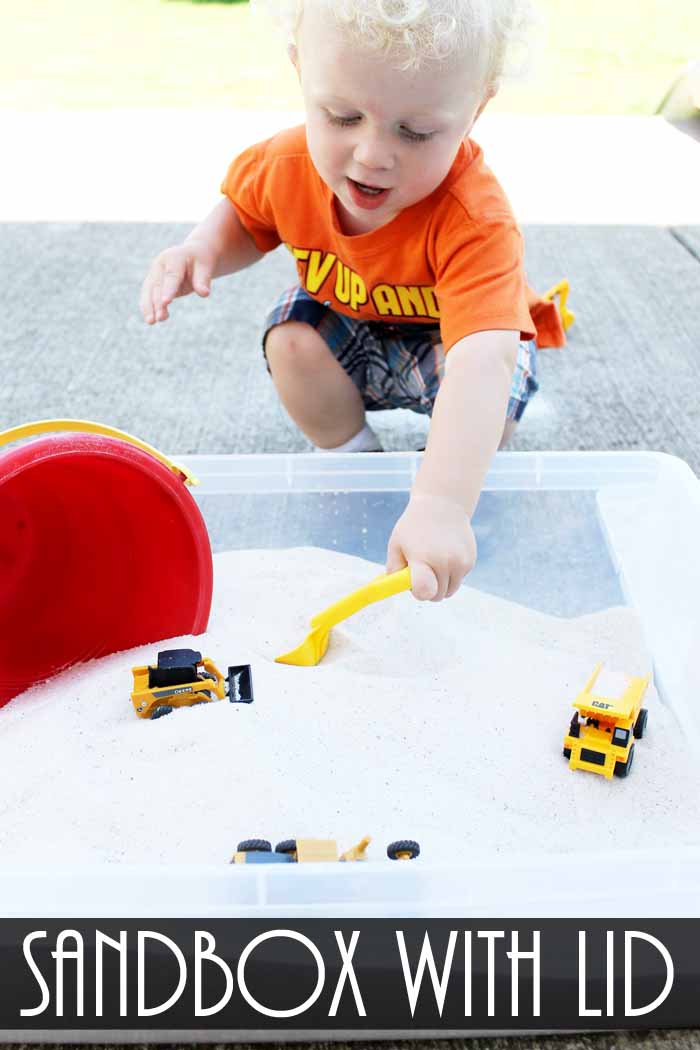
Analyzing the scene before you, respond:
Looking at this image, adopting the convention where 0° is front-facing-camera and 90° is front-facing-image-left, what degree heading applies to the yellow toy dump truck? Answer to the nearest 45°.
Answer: approximately 0°

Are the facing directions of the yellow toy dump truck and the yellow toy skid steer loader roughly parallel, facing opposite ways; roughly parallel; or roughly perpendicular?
roughly perpendicular

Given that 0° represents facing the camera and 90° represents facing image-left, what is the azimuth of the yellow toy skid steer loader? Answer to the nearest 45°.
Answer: approximately 270°
